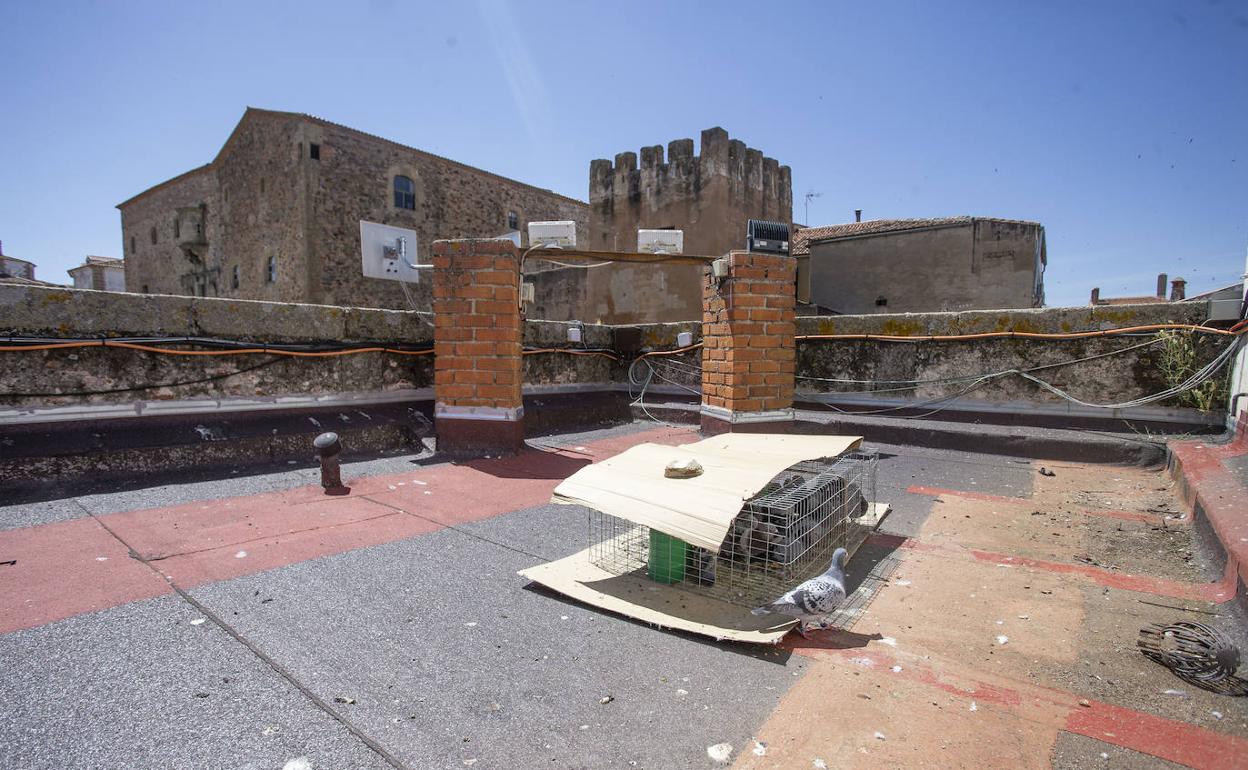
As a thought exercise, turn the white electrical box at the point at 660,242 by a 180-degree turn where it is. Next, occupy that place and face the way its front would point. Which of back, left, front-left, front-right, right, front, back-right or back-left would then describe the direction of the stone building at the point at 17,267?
front-left

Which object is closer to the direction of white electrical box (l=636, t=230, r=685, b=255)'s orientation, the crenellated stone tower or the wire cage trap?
the wire cage trap

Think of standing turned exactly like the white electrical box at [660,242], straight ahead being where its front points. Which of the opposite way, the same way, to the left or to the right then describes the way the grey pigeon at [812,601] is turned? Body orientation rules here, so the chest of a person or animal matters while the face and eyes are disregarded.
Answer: to the left

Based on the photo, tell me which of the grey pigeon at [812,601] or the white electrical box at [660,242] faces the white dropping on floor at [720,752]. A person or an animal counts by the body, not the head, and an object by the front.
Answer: the white electrical box

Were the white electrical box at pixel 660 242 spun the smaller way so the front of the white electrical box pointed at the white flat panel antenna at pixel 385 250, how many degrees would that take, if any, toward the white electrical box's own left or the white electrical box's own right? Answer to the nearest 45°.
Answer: approximately 135° to the white electrical box's own right

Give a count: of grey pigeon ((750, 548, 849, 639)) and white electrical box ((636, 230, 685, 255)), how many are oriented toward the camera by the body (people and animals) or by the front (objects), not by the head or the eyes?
1

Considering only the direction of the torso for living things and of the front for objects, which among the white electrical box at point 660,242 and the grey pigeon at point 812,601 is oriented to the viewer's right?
the grey pigeon

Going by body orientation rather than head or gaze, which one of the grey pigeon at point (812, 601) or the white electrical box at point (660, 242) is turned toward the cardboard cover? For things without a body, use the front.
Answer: the white electrical box

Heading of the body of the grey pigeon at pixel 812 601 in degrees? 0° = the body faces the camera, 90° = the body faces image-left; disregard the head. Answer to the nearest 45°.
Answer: approximately 270°

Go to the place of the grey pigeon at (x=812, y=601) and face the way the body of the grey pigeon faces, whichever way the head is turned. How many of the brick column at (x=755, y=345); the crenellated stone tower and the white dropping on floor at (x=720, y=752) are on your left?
2

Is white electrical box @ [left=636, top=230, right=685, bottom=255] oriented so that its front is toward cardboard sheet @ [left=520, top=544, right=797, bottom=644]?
yes

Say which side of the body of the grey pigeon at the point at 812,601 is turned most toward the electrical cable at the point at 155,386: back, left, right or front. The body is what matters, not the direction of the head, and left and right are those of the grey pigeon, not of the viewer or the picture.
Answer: back
